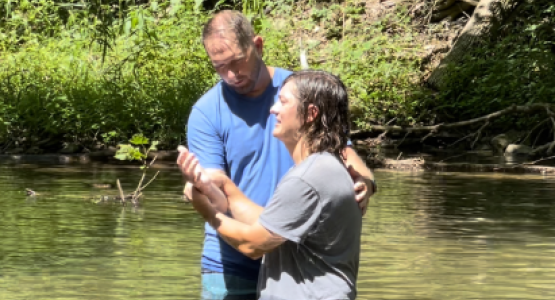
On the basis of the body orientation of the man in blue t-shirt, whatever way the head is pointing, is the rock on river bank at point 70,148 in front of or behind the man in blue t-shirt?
behind

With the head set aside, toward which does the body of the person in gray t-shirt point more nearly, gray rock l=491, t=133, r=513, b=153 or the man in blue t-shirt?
the man in blue t-shirt

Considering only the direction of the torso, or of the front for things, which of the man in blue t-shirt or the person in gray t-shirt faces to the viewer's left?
the person in gray t-shirt

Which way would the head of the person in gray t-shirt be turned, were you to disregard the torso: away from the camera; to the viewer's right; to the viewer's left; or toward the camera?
to the viewer's left

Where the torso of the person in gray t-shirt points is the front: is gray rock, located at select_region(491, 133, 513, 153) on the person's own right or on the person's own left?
on the person's own right

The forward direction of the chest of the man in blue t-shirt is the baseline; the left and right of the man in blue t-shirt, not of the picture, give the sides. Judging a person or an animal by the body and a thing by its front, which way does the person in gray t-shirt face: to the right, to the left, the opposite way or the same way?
to the right

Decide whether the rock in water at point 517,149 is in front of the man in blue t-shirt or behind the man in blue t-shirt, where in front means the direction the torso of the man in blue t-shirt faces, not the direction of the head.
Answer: behind

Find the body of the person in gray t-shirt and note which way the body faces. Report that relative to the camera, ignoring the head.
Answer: to the viewer's left

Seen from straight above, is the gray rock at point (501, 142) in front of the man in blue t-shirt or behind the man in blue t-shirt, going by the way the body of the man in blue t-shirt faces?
behind

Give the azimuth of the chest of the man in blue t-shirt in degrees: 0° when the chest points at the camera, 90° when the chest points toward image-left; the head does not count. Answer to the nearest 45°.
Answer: approximately 0°

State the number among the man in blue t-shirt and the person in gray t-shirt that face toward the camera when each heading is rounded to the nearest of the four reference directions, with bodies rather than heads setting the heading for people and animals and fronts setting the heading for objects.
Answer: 1

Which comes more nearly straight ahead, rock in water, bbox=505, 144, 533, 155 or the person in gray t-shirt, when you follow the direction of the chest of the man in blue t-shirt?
the person in gray t-shirt

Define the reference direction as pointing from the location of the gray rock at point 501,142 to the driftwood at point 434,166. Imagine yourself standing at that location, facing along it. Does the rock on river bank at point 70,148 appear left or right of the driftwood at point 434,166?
right
